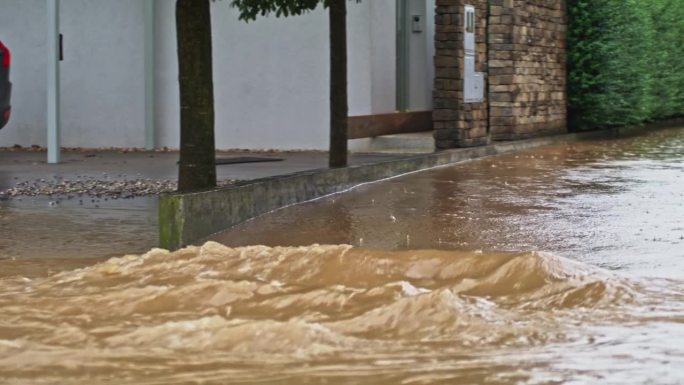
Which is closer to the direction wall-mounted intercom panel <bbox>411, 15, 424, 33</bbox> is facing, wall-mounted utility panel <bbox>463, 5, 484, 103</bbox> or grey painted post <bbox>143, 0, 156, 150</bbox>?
the wall-mounted utility panel

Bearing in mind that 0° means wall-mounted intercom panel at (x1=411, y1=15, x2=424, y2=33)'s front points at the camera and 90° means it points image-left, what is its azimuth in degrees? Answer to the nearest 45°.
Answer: approximately 0°

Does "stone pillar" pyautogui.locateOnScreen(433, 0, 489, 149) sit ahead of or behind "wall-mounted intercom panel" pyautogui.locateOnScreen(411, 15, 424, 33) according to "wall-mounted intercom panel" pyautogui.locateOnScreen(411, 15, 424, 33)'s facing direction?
ahead

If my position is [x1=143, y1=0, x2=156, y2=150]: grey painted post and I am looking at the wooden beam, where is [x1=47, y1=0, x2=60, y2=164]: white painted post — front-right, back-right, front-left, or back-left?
back-right

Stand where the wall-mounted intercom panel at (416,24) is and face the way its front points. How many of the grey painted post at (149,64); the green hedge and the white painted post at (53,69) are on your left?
1

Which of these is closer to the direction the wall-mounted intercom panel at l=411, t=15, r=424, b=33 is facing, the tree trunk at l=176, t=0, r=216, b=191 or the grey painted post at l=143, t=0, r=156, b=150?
the tree trunk

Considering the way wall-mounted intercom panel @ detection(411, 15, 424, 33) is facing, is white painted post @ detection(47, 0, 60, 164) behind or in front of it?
in front

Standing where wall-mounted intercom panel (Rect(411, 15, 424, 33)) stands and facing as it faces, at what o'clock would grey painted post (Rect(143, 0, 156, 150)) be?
The grey painted post is roughly at 2 o'clock from the wall-mounted intercom panel.

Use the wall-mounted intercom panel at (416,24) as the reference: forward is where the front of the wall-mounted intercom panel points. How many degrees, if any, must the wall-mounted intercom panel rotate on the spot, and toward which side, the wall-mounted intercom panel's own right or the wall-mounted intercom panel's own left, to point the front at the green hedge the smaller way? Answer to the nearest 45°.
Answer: approximately 90° to the wall-mounted intercom panel's own left
